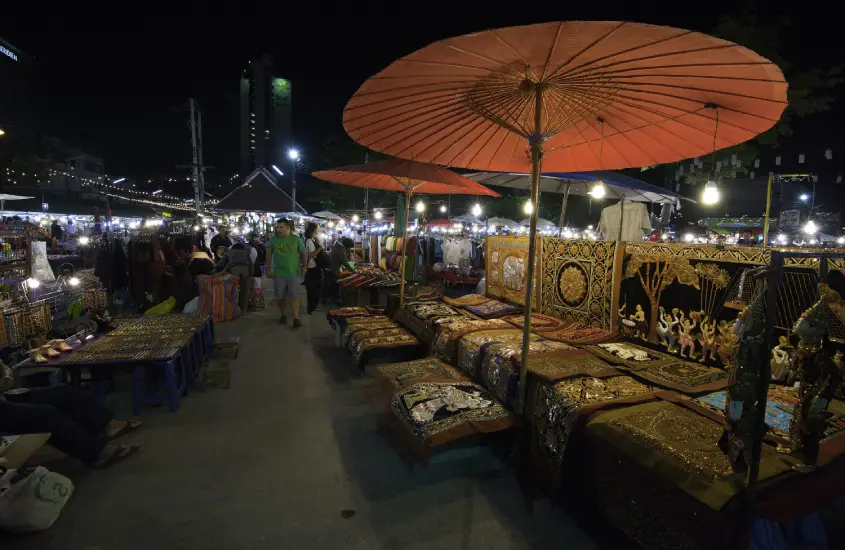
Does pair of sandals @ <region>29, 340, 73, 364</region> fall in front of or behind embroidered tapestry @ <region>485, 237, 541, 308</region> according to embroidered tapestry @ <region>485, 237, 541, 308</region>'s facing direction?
in front

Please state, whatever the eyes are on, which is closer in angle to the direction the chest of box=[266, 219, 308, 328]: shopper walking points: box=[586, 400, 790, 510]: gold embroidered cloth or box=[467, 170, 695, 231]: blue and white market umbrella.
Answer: the gold embroidered cloth

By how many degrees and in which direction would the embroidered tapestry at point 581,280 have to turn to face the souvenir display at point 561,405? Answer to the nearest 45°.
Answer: approximately 45° to its left

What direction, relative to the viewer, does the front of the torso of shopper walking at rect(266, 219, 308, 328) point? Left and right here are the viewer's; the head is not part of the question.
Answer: facing the viewer

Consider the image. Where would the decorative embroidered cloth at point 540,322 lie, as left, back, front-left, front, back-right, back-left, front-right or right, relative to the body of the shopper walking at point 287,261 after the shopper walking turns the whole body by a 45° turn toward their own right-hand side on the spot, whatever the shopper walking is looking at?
left

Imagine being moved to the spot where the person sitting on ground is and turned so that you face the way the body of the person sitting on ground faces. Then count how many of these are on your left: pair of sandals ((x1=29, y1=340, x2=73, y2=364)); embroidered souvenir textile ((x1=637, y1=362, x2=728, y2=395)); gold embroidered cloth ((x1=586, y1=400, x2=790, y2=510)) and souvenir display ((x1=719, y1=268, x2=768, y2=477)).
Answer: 1

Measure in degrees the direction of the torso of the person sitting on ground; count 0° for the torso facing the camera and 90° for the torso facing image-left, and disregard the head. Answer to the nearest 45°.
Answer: approximately 270°

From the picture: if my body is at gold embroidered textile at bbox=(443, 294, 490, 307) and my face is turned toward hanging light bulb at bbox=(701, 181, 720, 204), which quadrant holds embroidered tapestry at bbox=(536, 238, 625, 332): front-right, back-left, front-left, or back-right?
front-right

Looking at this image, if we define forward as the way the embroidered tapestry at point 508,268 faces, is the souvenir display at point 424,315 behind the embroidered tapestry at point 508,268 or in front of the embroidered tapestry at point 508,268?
in front

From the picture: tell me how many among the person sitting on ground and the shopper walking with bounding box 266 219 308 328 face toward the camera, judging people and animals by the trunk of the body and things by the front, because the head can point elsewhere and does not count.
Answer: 1

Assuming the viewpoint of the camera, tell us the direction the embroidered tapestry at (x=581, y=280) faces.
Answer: facing the viewer and to the left of the viewer

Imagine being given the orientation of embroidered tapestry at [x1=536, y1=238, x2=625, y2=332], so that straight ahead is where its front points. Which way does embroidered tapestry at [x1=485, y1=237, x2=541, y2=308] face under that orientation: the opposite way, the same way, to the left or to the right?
the same way

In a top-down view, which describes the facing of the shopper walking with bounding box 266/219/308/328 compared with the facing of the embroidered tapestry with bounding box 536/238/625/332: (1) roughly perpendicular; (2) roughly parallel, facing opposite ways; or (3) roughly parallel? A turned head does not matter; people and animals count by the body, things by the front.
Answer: roughly perpendicular
